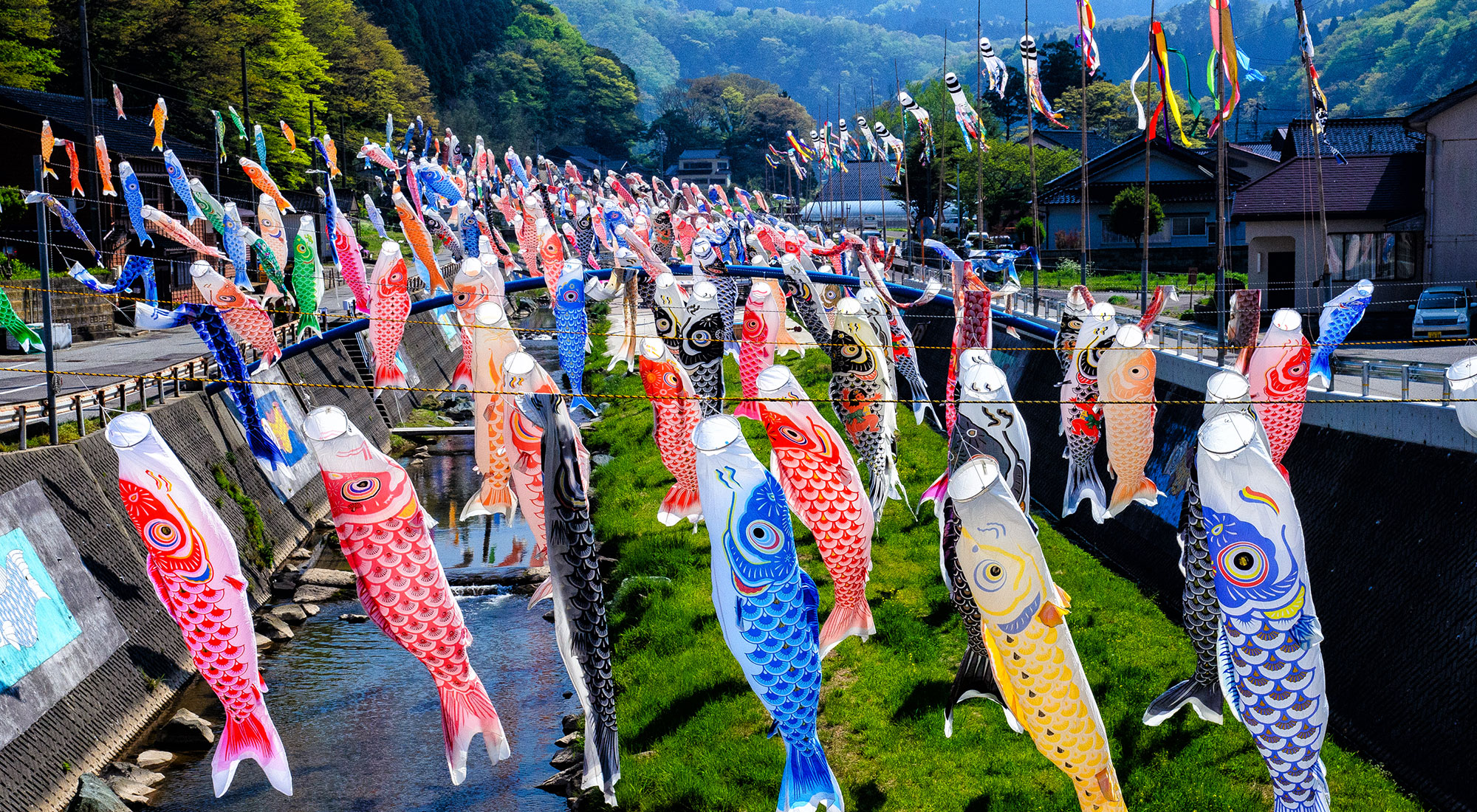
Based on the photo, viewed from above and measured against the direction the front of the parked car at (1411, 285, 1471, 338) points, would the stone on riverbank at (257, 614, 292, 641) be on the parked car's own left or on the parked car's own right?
on the parked car's own right

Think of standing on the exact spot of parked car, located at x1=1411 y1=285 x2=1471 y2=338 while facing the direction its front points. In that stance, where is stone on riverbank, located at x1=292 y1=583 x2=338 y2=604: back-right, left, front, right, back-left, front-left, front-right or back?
front-right

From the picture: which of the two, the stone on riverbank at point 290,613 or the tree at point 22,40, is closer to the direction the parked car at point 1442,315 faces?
the stone on riverbank

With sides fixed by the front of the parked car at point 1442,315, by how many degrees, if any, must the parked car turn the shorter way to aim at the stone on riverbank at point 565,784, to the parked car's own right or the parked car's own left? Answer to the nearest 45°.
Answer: approximately 45° to the parked car's own right

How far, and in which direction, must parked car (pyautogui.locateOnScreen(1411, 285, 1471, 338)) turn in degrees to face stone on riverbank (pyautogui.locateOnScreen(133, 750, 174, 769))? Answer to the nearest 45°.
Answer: approximately 45° to its right

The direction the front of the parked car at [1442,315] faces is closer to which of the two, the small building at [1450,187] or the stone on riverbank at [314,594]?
the stone on riverbank

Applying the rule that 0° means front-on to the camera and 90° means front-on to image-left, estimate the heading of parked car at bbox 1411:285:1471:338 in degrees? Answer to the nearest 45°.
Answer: approximately 0°

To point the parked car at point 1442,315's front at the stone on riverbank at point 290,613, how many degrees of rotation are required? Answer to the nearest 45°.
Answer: approximately 45° to its right

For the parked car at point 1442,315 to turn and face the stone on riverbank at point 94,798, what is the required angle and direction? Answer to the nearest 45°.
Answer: approximately 45° to its right

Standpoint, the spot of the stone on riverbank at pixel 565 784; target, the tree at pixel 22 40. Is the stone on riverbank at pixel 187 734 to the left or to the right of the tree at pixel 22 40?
left

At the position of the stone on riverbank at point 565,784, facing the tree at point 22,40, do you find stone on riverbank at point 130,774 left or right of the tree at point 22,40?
left

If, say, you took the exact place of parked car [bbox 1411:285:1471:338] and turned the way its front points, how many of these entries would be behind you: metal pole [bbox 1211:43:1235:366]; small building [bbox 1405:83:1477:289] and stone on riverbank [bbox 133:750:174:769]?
1

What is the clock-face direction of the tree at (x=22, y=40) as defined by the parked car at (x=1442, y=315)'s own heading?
The tree is roughly at 3 o'clock from the parked car.

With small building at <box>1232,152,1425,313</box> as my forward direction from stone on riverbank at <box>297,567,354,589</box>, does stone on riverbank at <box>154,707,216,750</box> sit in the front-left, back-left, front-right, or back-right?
back-right
